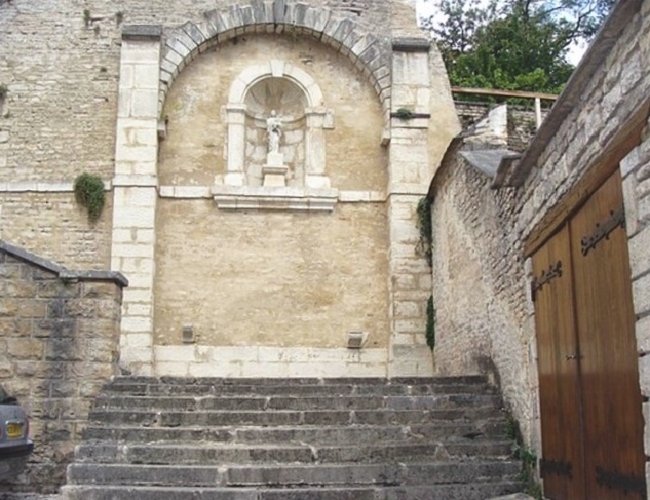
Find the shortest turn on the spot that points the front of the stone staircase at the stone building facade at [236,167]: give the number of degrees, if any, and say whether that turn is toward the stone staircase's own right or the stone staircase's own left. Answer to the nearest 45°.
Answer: approximately 180°

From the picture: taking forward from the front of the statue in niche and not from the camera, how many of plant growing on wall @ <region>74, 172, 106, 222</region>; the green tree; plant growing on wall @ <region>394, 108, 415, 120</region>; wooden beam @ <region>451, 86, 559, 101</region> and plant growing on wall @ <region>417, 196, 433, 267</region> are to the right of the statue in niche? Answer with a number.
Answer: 1

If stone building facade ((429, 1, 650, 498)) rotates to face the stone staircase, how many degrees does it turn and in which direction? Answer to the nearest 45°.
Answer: approximately 45° to its right

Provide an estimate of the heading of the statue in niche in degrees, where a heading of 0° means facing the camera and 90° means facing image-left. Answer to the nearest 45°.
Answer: approximately 0°

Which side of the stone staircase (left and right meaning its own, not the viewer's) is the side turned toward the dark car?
right

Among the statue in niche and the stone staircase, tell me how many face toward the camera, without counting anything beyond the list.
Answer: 2

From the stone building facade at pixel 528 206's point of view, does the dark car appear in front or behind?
in front

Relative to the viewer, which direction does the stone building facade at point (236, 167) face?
toward the camera

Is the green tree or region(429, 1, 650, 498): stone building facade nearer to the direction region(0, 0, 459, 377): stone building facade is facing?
the stone building facade

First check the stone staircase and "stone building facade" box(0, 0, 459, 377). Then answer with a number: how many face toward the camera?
2

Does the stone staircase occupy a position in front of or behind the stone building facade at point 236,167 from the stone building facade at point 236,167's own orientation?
in front

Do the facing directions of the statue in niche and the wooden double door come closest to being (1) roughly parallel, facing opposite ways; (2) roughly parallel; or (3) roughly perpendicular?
roughly perpendicular

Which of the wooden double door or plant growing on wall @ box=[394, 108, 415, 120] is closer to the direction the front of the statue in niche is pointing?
the wooden double door
